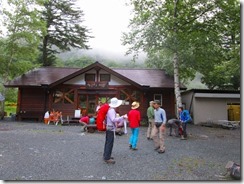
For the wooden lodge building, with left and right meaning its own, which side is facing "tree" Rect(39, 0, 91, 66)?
back

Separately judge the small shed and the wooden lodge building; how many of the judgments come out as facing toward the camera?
2

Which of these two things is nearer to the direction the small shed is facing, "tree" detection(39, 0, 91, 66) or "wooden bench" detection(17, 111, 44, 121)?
the wooden bench

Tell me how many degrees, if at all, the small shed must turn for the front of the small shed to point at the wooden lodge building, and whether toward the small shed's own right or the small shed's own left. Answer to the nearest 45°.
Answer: approximately 90° to the small shed's own right

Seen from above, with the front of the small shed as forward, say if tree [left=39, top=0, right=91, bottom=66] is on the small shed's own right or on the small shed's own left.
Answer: on the small shed's own right

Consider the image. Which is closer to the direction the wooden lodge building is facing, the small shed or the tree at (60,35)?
the small shed

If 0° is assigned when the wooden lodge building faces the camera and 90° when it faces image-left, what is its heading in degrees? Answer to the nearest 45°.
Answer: approximately 0°

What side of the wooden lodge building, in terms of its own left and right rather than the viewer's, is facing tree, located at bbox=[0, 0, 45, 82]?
right

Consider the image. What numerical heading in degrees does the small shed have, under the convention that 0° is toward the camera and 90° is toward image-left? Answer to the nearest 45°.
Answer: approximately 0°

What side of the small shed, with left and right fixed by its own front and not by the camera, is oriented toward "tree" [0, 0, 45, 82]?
right
